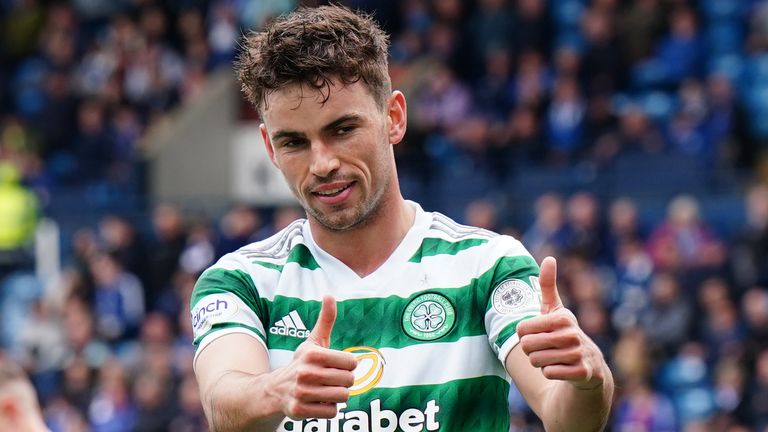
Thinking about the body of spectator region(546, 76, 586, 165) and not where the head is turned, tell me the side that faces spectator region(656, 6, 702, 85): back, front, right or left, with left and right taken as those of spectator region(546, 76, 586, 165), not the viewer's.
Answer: left

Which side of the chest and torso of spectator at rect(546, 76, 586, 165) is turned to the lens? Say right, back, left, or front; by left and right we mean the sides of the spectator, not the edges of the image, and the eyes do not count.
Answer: front

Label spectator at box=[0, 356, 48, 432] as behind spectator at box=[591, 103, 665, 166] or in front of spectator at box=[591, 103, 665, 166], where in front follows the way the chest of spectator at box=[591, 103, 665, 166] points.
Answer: in front

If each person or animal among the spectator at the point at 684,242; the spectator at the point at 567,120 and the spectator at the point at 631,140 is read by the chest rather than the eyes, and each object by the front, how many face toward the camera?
3

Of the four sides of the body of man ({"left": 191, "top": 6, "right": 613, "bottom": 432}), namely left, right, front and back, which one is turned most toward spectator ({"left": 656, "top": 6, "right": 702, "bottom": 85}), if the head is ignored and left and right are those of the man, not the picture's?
back

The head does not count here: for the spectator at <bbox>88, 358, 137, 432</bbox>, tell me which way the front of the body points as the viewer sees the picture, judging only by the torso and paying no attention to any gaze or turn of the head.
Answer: toward the camera

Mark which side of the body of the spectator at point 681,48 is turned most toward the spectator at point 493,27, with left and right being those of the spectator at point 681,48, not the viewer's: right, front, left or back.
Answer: right

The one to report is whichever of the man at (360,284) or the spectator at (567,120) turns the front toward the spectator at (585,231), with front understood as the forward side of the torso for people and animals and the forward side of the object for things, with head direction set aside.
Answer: the spectator at (567,120)

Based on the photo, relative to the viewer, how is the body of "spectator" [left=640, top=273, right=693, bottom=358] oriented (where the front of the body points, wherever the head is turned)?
toward the camera

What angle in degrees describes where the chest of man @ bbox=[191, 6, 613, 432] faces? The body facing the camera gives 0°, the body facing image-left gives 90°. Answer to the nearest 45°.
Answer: approximately 0°
